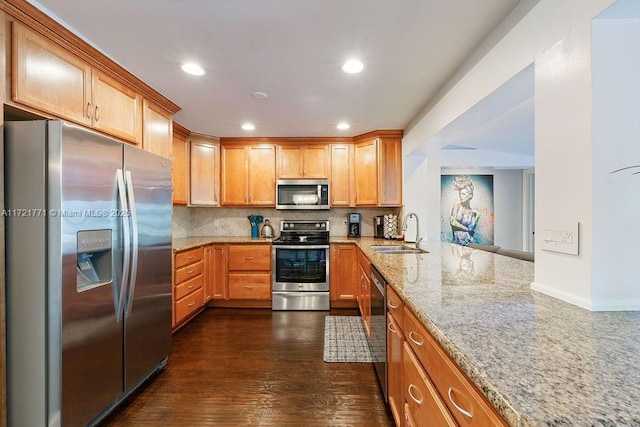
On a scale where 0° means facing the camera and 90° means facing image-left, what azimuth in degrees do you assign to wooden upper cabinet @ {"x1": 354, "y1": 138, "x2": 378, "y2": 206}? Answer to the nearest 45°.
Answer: approximately 45°

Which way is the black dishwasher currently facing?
to the viewer's left

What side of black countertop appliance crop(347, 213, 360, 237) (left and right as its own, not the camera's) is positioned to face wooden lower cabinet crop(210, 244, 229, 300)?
right

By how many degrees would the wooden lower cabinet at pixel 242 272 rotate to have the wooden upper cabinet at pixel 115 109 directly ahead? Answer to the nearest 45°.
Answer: approximately 45° to its right

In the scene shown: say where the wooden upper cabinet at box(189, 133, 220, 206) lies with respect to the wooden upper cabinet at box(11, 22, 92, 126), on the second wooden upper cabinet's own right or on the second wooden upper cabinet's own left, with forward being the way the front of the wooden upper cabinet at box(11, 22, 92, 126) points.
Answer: on the second wooden upper cabinet's own left

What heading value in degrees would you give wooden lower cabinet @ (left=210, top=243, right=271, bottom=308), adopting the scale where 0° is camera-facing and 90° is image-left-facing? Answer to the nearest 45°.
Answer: approximately 0°

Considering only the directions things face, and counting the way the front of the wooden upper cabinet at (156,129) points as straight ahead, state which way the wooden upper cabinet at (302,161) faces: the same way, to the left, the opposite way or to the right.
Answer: to the right
